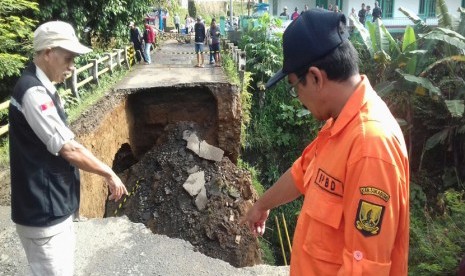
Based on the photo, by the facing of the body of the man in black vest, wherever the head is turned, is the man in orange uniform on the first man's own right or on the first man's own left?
on the first man's own right

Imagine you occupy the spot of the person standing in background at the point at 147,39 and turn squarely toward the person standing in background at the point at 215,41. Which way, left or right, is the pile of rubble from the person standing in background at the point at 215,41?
right

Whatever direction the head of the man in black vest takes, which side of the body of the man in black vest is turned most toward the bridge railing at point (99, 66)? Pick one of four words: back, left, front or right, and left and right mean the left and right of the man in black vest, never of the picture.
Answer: left

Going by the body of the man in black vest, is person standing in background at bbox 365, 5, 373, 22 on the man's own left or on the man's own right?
on the man's own left

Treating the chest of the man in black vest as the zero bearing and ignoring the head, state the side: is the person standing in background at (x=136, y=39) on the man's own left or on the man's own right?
on the man's own left

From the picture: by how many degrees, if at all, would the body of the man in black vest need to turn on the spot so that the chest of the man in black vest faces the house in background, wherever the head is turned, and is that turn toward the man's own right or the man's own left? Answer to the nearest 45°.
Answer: approximately 45° to the man's own left

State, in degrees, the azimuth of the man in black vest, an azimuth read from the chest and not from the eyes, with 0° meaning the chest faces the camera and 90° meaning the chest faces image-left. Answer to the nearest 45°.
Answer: approximately 270°

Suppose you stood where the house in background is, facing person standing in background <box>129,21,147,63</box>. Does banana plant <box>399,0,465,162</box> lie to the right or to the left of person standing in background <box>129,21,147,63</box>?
left

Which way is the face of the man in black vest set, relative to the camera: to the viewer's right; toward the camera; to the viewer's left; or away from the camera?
to the viewer's right
